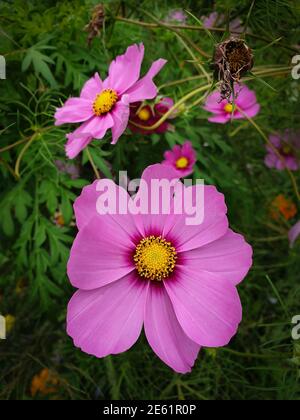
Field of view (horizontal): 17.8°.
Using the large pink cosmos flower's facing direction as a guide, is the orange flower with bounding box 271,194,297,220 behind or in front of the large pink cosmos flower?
behind

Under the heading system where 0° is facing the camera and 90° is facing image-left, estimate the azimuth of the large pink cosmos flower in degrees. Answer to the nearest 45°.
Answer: approximately 0°
